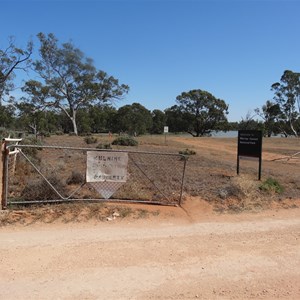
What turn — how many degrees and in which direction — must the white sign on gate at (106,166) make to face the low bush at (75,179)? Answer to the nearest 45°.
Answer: approximately 135° to its right

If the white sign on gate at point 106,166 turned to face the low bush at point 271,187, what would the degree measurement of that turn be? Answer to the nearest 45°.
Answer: approximately 90° to its left

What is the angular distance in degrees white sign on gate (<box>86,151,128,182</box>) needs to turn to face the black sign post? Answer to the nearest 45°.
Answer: approximately 135° to its left

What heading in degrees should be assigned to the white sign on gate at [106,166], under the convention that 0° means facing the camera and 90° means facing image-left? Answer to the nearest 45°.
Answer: approximately 0°
